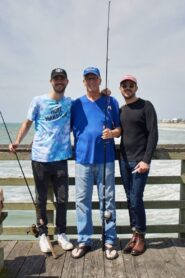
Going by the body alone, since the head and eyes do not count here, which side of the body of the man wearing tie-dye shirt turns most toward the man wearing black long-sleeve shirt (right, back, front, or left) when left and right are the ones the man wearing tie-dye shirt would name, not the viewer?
left

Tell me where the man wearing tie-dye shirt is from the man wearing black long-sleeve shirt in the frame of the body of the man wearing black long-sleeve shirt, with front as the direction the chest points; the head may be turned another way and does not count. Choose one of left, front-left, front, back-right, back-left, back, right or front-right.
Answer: front-right

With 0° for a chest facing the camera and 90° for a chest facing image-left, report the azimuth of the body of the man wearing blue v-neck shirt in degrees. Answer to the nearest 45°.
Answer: approximately 0°

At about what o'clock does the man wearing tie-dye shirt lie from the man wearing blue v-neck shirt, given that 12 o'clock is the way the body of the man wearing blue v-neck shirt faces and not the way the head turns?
The man wearing tie-dye shirt is roughly at 3 o'clock from the man wearing blue v-neck shirt.

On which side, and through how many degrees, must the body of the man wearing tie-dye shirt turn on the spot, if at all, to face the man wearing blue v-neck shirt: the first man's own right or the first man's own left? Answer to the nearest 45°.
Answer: approximately 90° to the first man's own left

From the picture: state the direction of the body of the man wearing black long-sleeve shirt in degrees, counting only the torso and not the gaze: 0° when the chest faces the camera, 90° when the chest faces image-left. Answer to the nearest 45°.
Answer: approximately 45°

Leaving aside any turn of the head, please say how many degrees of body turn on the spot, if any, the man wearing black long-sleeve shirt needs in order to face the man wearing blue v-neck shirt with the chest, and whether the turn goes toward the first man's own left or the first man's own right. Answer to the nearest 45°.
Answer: approximately 45° to the first man's own right

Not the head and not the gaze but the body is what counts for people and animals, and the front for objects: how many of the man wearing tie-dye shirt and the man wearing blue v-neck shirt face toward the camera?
2
